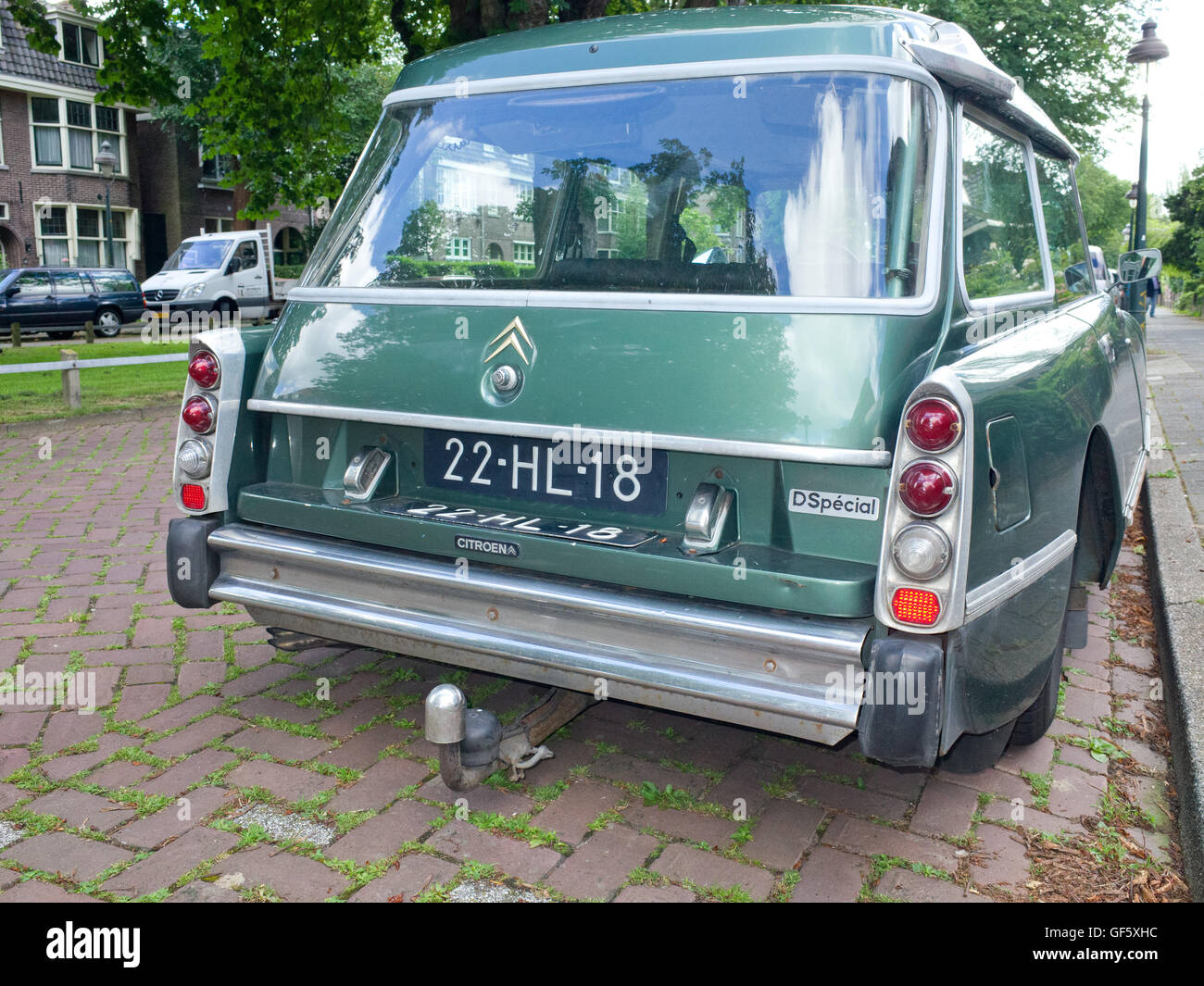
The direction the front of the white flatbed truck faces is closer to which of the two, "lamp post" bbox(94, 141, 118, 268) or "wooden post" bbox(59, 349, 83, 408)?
the wooden post

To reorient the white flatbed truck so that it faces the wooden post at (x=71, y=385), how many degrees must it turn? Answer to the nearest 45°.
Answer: approximately 45° to its left

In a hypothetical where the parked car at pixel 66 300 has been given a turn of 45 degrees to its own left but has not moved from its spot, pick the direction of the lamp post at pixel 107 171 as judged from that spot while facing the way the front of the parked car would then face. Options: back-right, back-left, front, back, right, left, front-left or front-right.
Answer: back-right

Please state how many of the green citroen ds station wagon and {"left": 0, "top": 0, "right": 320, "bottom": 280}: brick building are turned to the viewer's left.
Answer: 0

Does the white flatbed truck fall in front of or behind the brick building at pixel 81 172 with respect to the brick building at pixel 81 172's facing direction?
in front

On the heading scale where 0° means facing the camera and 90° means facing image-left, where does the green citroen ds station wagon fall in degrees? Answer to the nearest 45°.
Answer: approximately 225°

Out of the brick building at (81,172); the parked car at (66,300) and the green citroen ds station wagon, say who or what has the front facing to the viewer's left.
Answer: the parked car

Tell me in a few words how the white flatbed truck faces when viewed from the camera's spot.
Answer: facing the viewer and to the left of the viewer

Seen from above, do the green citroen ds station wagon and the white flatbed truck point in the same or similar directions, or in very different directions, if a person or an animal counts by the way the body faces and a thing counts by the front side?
very different directions

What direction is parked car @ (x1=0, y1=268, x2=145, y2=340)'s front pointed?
to the viewer's left

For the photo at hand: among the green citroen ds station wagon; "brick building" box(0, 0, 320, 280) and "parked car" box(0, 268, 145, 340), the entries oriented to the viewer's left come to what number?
1

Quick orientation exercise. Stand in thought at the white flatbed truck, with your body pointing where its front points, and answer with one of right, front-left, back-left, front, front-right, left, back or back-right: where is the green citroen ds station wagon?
front-left

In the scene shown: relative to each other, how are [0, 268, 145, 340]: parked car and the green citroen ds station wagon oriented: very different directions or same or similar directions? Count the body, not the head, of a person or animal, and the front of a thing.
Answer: very different directions

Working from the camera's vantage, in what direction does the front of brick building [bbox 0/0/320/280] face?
facing the viewer and to the right of the viewer
